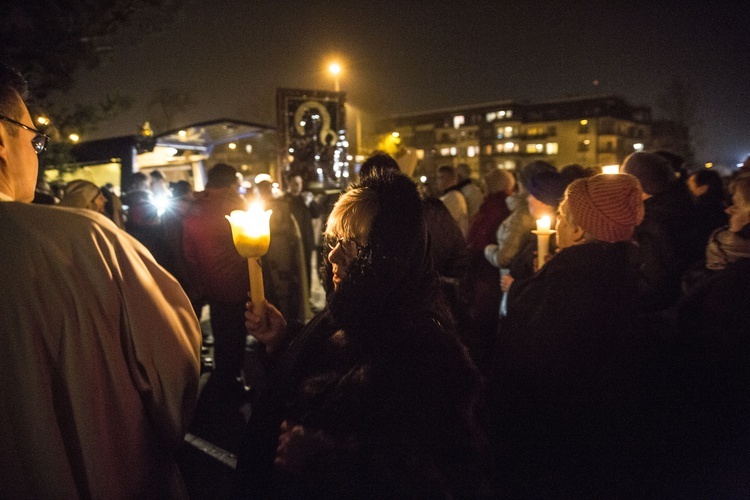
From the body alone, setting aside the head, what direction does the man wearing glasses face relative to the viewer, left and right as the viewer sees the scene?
facing away from the viewer and to the right of the viewer

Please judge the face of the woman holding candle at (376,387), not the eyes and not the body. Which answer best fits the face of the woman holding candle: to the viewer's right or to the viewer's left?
to the viewer's left

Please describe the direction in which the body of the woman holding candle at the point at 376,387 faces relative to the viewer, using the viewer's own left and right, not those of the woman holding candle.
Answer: facing to the left of the viewer

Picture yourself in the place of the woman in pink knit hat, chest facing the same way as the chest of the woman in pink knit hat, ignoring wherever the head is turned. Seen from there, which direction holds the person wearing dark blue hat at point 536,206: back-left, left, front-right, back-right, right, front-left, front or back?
front-right

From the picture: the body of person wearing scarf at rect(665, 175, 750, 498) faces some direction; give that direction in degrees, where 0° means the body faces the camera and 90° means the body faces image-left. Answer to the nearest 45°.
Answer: approximately 90°

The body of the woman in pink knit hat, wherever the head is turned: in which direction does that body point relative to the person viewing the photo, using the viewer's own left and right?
facing away from the viewer and to the left of the viewer

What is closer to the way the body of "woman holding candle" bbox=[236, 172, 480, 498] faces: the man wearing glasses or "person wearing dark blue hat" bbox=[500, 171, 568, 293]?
the man wearing glasses
